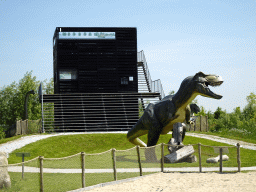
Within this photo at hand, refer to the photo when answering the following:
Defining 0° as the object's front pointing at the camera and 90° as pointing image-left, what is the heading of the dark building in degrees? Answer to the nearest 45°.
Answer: approximately 0°

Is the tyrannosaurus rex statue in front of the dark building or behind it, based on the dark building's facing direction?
in front

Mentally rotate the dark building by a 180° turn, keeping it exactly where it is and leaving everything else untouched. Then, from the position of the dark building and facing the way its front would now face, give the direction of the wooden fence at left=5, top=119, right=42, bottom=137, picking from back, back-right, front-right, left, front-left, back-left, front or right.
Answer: back-left

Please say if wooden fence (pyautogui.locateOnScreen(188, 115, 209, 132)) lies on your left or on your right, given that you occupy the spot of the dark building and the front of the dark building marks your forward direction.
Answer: on your left
